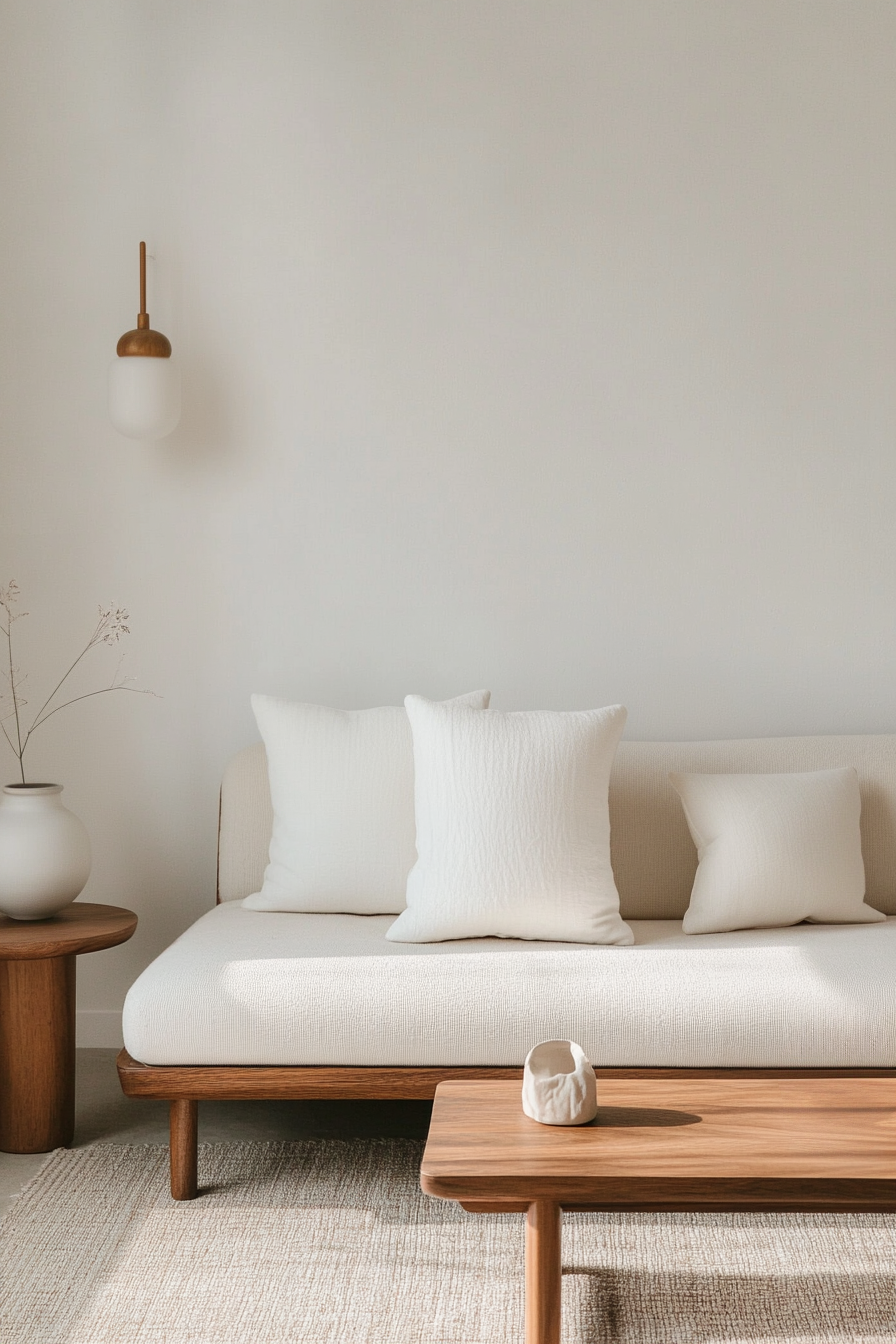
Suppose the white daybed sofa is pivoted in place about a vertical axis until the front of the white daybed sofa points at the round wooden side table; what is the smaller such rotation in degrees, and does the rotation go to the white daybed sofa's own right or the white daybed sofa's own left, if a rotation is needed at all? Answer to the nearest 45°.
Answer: approximately 90° to the white daybed sofa's own right

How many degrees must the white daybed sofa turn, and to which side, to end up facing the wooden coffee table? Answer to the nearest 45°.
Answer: approximately 45° to its left

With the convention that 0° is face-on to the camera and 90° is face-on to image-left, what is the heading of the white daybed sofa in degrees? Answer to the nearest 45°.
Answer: approximately 0°

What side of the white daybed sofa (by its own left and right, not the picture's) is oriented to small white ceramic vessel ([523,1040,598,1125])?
front
